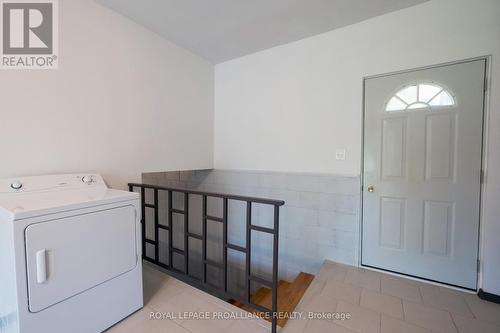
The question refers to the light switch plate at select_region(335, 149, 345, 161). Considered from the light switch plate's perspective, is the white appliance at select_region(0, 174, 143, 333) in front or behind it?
in front

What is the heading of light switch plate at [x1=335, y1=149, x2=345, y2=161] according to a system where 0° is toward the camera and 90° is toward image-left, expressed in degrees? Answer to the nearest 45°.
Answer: approximately 0°

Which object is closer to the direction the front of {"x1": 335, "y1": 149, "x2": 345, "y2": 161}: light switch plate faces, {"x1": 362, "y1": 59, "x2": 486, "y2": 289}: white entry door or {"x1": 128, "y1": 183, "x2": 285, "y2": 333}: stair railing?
the stair railing

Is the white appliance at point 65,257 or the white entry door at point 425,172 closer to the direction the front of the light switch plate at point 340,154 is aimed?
the white appliance

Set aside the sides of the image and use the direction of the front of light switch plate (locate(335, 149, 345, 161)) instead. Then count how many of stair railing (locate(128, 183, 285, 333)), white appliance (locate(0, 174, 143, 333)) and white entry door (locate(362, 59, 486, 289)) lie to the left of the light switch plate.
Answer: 1

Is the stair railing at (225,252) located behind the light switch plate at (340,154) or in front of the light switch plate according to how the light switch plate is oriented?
in front

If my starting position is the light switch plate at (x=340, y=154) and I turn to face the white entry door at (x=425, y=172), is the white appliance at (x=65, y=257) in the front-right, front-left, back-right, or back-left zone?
back-right

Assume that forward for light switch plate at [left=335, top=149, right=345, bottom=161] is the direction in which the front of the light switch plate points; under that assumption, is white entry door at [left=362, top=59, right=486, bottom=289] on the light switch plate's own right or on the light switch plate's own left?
on the light switch plate's own left
